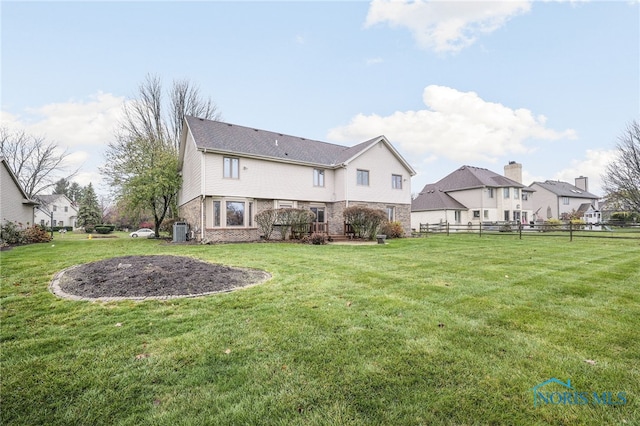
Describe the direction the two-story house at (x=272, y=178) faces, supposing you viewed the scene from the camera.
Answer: facing away from the viewer and to the left of the viewer

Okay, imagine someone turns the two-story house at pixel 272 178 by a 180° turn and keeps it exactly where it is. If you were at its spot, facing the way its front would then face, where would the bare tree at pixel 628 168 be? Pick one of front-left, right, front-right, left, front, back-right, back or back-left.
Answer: front-left

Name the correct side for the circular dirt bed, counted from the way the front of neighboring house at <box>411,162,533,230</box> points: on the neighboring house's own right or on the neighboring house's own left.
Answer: on the neighboring house's own left

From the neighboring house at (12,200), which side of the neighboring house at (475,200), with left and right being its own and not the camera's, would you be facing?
left

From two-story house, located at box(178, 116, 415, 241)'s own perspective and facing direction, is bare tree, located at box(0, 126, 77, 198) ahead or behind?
ahead

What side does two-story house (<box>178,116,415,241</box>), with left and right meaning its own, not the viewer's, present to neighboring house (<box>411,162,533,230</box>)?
right

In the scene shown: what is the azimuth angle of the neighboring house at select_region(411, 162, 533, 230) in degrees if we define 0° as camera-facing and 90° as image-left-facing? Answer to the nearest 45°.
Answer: approximately 135°

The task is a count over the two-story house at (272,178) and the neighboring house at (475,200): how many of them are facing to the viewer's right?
0

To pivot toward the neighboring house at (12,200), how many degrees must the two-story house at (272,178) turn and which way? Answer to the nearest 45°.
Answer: approximately 45° to its left
